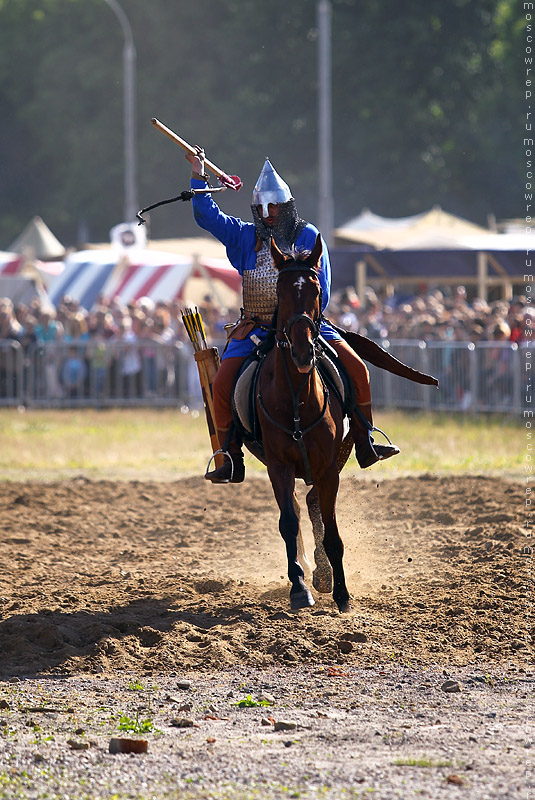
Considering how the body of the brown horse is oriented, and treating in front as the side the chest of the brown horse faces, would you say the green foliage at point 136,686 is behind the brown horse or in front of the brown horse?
in front

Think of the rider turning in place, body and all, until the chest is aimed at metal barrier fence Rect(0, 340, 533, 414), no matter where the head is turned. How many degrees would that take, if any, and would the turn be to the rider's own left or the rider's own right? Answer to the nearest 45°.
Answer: approximately 180°

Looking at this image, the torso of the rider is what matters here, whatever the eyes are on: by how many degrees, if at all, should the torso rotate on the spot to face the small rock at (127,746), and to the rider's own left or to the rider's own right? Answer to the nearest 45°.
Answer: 0° — they already face it

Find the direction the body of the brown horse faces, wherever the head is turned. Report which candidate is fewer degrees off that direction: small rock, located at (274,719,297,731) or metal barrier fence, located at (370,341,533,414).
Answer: the small rock

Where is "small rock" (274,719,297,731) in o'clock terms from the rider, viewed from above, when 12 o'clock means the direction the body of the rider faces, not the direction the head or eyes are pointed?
The small rock is roughly at 12 o'clock from the rider.

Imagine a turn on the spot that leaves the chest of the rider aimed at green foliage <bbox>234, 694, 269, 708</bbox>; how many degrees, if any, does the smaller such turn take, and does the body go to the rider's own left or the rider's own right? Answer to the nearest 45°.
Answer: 0° — they already face it

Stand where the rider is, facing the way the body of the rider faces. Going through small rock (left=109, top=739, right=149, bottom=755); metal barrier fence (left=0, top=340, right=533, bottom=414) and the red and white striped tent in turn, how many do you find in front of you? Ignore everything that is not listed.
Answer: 1

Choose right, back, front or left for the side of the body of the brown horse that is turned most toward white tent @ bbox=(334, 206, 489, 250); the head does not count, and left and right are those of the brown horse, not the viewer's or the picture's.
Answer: back

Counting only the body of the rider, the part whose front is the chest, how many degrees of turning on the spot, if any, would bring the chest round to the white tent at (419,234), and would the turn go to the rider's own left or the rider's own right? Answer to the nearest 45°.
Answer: approximately 180°

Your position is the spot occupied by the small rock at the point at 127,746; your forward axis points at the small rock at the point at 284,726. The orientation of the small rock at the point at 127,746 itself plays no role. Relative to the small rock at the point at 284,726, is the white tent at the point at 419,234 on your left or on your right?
left

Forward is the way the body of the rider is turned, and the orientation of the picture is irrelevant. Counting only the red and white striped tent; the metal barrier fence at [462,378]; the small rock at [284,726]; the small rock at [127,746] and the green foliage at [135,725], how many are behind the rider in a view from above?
2

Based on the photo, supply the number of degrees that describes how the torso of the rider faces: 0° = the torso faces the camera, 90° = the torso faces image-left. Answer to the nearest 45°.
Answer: approximately 0°

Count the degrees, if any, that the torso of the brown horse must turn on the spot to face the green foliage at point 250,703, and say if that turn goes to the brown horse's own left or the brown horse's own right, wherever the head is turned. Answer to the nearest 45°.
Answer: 0° — it already faces it

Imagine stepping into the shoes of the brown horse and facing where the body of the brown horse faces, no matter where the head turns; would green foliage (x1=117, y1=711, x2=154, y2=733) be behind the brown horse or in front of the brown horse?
in front
